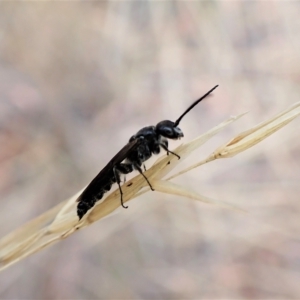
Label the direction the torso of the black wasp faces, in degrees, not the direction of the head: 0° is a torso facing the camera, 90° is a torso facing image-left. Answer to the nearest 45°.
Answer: approximately 270°
